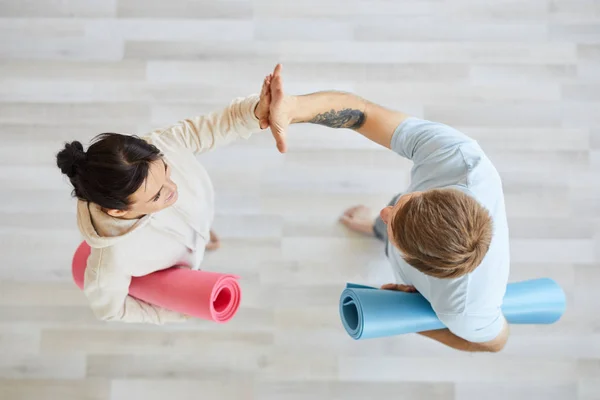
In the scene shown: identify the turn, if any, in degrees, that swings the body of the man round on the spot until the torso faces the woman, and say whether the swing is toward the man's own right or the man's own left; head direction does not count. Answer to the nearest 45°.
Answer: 0° — they already face them

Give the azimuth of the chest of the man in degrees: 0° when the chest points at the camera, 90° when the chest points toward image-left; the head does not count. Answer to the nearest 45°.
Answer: approximately 90°
